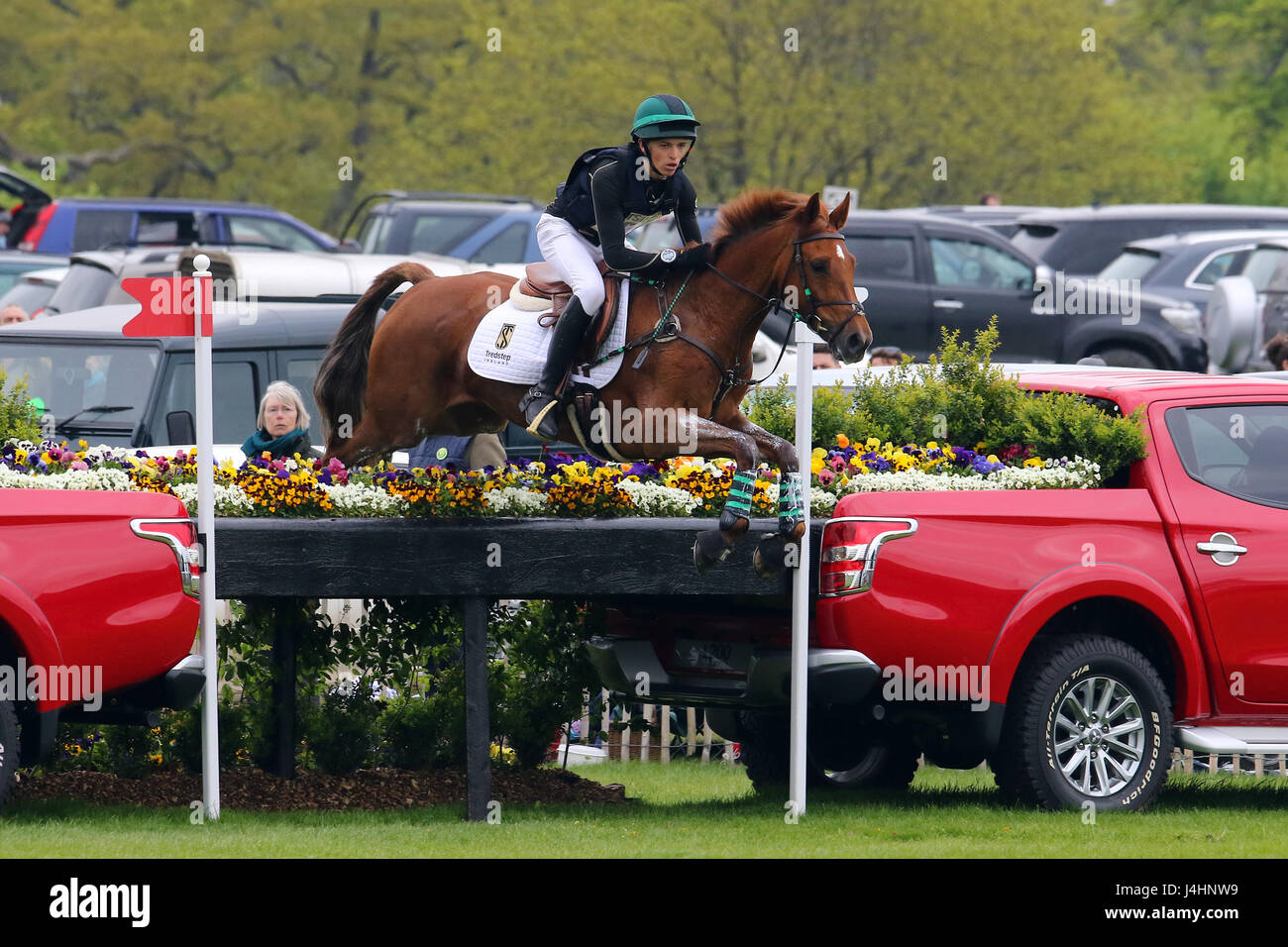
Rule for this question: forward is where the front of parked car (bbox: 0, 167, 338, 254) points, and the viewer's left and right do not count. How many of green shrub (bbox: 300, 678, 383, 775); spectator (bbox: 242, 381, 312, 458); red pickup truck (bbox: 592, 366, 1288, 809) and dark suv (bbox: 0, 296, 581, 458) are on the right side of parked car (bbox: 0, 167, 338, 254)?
4

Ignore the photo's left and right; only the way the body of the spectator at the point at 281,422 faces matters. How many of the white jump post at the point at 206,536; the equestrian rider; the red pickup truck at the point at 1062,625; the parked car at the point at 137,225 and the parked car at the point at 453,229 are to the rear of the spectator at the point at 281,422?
2

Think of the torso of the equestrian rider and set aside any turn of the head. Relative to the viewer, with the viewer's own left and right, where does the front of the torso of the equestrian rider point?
facing the viewer and to the right of the viewer

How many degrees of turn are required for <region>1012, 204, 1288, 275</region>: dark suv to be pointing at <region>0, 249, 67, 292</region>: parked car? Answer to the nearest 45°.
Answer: approximately 180°

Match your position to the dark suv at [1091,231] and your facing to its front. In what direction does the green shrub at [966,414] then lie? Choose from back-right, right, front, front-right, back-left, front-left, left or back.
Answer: back-right

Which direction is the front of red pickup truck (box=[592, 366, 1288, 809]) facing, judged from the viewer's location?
facing away from the viewer and to the right of the viewer

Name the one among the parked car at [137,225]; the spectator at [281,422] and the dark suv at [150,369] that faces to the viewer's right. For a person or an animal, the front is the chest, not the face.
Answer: the parked car

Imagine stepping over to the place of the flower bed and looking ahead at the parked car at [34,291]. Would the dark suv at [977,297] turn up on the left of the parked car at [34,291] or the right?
right

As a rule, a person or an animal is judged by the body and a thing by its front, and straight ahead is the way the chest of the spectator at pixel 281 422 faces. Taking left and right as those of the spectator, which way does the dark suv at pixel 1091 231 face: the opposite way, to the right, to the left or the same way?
to the left

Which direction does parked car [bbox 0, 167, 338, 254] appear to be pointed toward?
to the viewer's right

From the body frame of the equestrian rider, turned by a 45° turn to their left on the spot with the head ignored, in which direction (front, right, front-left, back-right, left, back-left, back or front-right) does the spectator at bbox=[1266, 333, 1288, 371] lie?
front-left

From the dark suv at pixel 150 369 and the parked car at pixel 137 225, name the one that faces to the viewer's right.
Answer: the parked car

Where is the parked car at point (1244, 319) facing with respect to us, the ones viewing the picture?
facing away from the viewer and to the right of the viewer

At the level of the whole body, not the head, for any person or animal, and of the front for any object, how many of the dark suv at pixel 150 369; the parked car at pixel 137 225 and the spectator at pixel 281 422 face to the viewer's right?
1

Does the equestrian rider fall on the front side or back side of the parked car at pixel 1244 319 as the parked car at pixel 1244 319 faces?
on the back side
